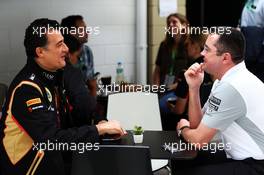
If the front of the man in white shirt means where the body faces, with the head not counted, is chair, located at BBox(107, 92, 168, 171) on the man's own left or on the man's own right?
on the man's own right

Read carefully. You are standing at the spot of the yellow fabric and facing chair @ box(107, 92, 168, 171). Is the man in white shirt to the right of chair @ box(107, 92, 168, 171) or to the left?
right

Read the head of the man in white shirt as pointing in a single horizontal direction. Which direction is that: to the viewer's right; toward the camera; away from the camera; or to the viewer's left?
to the viewer's left

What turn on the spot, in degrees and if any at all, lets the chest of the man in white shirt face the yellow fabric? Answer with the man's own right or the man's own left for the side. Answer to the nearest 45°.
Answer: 0° — they already face it

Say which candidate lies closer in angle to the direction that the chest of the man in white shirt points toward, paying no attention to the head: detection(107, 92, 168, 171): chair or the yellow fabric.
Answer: the yellow fabric

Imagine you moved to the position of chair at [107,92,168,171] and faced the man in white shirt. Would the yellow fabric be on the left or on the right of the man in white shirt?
right

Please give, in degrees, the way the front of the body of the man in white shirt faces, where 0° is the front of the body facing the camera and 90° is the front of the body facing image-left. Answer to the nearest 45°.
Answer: approximately 90°
